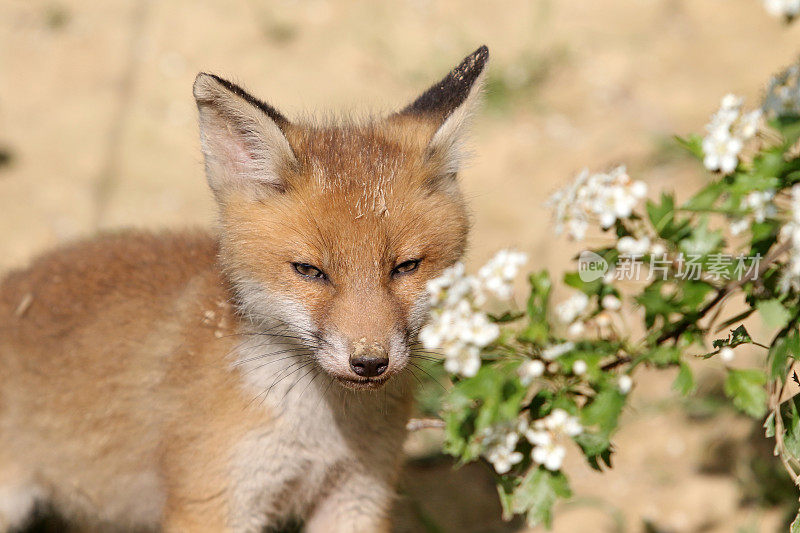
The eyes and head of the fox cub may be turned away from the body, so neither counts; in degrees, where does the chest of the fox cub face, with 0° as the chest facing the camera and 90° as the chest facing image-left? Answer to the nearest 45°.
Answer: approximately 315°

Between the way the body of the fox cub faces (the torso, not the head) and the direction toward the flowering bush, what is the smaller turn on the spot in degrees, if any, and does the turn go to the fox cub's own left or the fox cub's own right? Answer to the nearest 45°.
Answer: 0° — it already faces it
